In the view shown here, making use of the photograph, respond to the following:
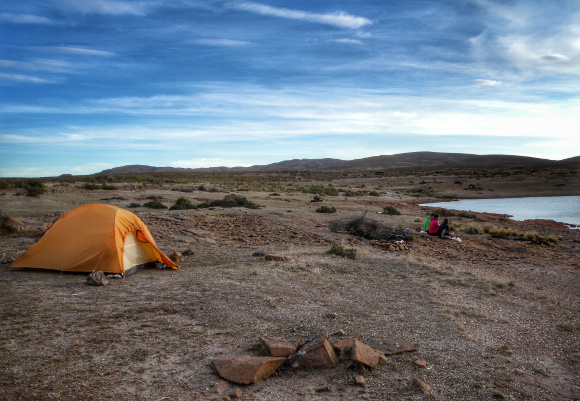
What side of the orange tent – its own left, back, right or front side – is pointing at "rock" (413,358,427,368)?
front

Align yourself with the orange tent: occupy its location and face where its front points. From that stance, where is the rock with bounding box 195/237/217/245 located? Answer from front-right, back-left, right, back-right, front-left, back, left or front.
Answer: left

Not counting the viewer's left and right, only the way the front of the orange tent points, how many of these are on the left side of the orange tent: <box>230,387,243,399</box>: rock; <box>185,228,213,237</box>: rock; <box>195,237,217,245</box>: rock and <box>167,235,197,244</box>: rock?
3

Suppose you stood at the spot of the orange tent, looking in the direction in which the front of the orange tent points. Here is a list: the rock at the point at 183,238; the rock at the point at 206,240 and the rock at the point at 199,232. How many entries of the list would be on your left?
3

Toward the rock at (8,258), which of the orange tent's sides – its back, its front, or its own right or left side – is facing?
back

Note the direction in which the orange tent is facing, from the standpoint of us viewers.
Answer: facing the viewer and to the right of the viewer

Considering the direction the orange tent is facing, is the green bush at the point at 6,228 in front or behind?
behind

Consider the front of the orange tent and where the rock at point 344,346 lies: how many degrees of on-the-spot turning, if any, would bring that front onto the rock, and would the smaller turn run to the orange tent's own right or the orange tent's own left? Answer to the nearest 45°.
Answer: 0° — it already faces it

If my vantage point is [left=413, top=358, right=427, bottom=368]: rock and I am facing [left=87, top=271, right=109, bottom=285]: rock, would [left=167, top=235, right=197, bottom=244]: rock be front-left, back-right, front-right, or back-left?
front-right

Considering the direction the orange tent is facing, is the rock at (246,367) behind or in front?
in front

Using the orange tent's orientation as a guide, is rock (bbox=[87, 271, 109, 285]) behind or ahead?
ahead

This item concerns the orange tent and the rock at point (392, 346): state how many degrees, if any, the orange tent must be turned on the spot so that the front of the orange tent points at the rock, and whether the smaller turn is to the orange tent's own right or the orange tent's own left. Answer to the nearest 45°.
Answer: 0° — it already faces it

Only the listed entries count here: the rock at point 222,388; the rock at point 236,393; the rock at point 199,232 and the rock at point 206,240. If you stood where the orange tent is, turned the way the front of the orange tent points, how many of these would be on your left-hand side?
2

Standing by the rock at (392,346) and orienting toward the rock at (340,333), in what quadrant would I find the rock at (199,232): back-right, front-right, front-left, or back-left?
front-right

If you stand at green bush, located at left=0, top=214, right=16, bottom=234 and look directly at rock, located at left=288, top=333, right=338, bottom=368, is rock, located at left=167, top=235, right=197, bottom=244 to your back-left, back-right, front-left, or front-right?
front-left
